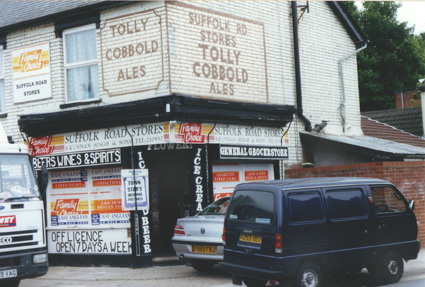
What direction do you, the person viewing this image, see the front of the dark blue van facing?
facing away from the viewer and to the right of the viewer

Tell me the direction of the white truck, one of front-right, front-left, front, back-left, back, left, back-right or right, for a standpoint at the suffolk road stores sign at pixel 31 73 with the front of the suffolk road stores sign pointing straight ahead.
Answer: front-left

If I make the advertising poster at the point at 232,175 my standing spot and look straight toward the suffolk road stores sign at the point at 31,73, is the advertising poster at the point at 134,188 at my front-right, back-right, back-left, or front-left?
front-left

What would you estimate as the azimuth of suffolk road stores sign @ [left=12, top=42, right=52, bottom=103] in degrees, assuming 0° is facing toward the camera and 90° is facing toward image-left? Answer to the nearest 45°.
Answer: approximately 45°

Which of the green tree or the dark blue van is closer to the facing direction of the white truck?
the dark blue van

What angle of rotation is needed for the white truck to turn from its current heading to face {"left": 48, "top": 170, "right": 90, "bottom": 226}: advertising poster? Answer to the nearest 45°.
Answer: approximately 135° to its left

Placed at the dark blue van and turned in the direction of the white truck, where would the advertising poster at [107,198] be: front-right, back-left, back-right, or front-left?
front-right

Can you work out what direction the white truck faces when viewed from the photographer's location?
facing the viewer and to the right of the viewer

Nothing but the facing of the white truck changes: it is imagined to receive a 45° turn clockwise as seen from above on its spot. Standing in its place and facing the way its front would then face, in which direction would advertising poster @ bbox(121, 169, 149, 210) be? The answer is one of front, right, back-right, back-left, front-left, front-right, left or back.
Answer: back-left

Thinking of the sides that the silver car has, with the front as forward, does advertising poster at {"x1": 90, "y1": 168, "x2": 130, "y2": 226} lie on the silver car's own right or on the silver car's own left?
on the silver car's own left
